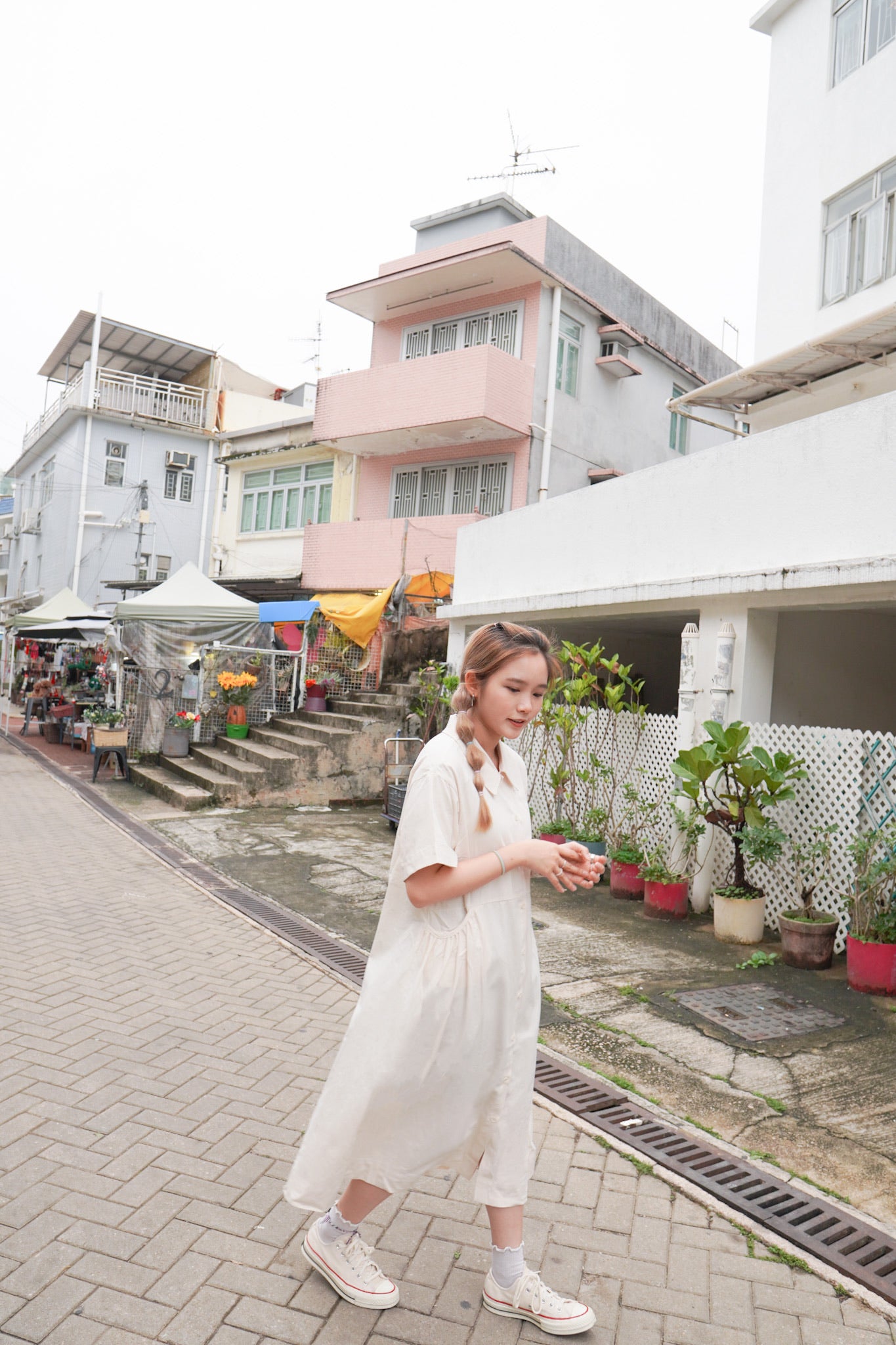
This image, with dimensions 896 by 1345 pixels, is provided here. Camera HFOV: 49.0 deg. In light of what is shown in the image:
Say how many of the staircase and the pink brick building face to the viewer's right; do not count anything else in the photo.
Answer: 0

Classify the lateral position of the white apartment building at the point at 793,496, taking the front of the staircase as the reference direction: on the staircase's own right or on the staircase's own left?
on the staircase's own left

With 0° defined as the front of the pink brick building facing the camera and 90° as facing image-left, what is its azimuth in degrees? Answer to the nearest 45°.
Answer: approximately 45°

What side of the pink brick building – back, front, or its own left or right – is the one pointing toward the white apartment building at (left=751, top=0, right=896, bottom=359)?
left

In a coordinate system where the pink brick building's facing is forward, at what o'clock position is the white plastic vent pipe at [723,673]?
The white plastic vent pipe is roughly at 10 o'clock from the pink brick building.

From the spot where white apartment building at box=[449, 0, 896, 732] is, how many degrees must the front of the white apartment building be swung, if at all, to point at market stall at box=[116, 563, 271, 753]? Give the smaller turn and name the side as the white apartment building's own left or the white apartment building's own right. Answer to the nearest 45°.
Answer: approximately 45° to the white apartment building's own right

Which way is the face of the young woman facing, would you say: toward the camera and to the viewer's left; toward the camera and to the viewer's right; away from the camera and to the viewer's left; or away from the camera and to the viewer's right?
toward the camera and to the viewer's right

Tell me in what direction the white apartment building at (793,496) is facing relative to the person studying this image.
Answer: facing the viewer and to the left of the viewer

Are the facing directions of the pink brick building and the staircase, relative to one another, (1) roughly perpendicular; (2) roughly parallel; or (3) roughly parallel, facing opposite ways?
roughly parallel

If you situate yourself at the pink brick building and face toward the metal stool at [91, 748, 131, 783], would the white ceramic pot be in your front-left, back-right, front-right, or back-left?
front-left

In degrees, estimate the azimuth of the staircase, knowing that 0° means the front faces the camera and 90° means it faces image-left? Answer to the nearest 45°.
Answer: approximately 45°

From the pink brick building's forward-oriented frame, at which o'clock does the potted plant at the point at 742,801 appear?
The potted plant is roughly at 10 o'clock from the pink brick building.
